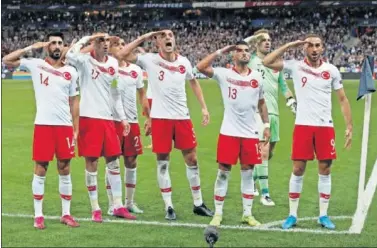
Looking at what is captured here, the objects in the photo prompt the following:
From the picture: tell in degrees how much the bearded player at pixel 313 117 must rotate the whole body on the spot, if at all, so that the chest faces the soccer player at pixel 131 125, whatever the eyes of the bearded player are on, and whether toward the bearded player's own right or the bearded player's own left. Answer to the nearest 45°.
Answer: approximately 90° to the bearded player's own right

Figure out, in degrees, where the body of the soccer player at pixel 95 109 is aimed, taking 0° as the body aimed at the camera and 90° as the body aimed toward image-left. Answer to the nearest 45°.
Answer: approximately 315°

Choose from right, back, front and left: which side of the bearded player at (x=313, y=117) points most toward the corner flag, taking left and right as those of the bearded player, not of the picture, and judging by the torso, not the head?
left

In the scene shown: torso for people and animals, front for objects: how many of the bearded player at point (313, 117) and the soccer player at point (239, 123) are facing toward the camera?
2

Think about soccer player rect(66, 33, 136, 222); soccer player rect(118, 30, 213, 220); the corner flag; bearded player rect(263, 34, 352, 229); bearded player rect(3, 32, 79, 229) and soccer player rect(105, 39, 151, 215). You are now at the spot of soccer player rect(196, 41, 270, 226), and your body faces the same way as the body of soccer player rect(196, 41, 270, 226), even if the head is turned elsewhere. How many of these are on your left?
2

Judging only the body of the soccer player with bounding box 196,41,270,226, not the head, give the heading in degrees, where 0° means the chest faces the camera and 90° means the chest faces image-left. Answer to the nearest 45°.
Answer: approximately 0°
